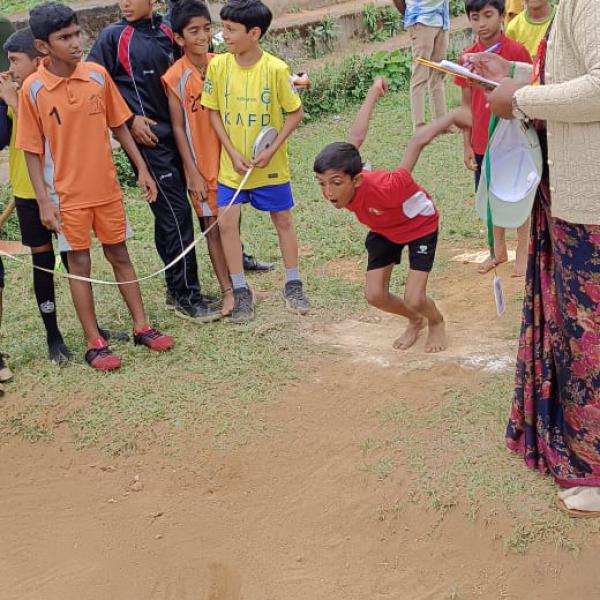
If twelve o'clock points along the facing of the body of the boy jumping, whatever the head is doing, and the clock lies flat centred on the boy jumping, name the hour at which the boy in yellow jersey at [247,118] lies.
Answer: The boy in yellow jersey is roughly at 3 o'clock from the boy jumping.

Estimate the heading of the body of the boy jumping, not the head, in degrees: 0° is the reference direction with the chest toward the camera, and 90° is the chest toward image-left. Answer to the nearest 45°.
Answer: approximately 45°

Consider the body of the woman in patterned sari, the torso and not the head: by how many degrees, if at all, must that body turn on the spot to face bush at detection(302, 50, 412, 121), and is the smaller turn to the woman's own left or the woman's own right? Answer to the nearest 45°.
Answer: approximately 90° to the woman's own right

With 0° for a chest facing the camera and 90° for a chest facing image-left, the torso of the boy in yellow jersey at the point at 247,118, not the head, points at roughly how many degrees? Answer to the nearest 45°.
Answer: approximately 0°

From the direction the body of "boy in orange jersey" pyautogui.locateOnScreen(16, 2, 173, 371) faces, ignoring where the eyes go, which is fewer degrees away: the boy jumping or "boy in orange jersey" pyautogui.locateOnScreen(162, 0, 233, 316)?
the boy jumping

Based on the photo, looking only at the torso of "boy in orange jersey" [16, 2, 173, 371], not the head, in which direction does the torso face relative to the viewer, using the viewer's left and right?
facing the viewer and to the right of the viewer

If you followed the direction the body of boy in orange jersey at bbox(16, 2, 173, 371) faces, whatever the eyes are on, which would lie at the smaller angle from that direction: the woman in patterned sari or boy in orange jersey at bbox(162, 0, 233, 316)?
the woman in patterned sari

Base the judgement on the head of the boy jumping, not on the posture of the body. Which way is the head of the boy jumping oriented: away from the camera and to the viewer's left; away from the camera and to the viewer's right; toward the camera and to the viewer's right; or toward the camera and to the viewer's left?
toward the camera and to the viewer's left

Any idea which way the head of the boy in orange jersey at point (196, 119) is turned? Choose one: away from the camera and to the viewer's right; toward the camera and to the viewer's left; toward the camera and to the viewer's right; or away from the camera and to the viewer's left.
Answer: toward the camera and to the viewer's right

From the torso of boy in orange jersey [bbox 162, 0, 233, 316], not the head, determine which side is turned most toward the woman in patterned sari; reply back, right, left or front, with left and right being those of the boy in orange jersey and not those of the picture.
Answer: front

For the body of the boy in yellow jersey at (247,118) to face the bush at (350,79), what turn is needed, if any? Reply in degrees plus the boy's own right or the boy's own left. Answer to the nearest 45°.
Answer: approximately 180°

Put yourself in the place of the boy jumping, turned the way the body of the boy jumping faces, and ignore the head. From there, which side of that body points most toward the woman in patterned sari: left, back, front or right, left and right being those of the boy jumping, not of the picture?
left

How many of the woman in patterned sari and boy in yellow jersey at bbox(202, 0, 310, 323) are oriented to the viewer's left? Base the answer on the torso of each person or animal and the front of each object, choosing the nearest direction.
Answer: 1

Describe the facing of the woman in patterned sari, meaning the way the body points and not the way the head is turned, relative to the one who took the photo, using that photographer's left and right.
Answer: facing to the left of the viewer

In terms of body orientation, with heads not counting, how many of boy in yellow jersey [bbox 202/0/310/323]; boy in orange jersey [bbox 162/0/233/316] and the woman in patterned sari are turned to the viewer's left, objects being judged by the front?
1
